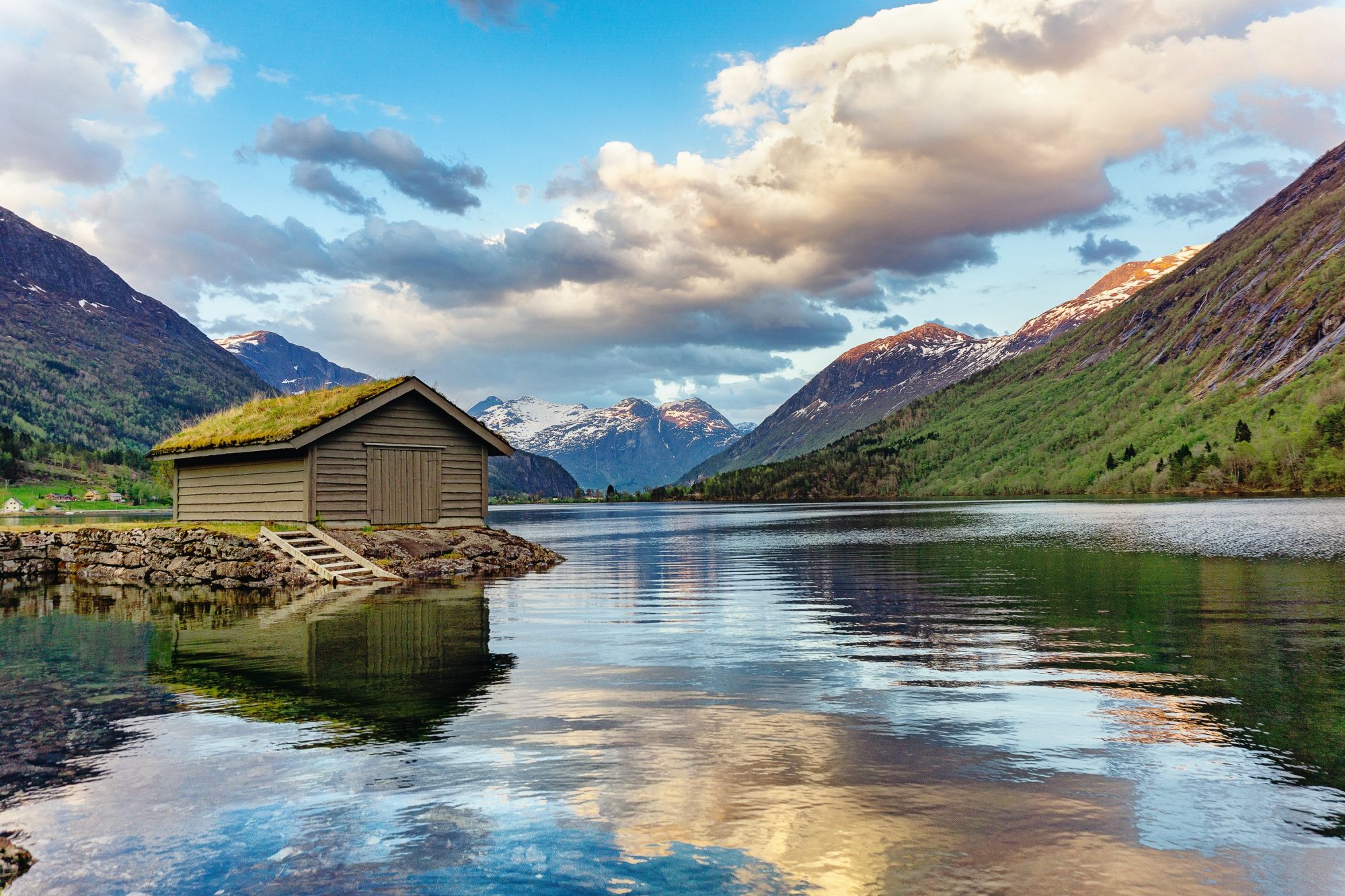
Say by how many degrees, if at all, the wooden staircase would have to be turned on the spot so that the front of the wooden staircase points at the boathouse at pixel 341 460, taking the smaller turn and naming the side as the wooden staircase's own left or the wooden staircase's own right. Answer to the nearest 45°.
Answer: approximately 135° to the wooden staircase's own left

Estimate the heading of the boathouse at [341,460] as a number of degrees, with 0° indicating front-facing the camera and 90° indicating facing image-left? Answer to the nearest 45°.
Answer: approximately 315°

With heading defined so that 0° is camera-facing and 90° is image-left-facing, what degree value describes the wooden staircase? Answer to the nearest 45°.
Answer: approximately 315°
